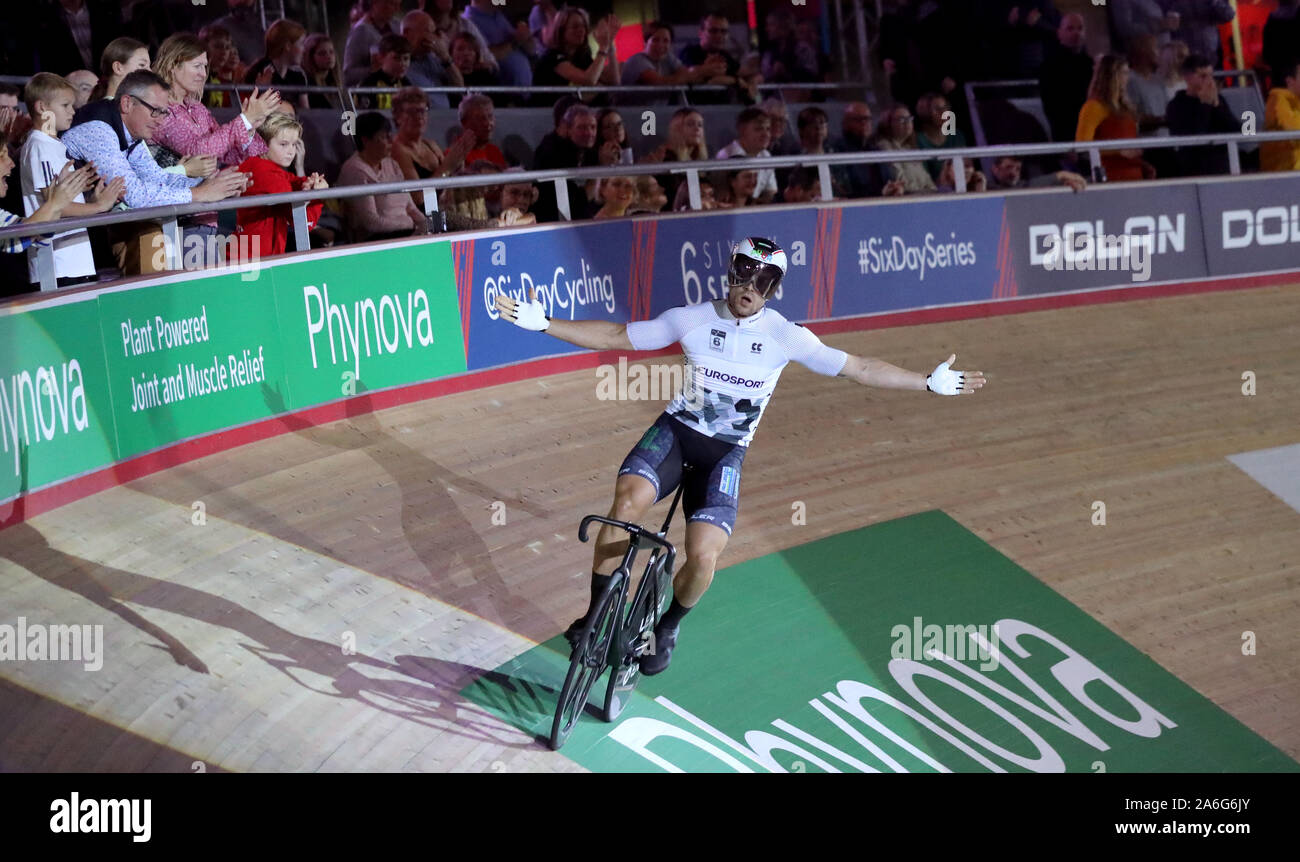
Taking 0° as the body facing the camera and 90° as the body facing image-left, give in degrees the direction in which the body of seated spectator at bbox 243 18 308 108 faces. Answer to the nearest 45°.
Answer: approximately 315°

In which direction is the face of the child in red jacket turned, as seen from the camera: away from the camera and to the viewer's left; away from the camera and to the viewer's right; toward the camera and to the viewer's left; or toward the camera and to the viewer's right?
toward the camera and to the viewer's right

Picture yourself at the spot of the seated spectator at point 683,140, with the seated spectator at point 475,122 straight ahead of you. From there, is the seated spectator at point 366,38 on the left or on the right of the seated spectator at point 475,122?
right

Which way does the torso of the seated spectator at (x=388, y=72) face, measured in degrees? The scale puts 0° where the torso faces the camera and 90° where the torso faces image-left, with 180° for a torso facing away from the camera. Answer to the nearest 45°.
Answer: approximately 315°

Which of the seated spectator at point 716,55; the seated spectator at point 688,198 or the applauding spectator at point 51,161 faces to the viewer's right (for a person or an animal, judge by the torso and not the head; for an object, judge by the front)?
the applauding spectator

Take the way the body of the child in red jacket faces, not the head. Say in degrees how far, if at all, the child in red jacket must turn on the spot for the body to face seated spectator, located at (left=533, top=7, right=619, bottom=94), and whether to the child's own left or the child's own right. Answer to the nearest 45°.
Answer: approximately 90° to the child's own left

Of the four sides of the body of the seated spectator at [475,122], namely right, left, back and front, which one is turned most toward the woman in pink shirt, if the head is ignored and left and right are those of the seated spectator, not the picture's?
right
